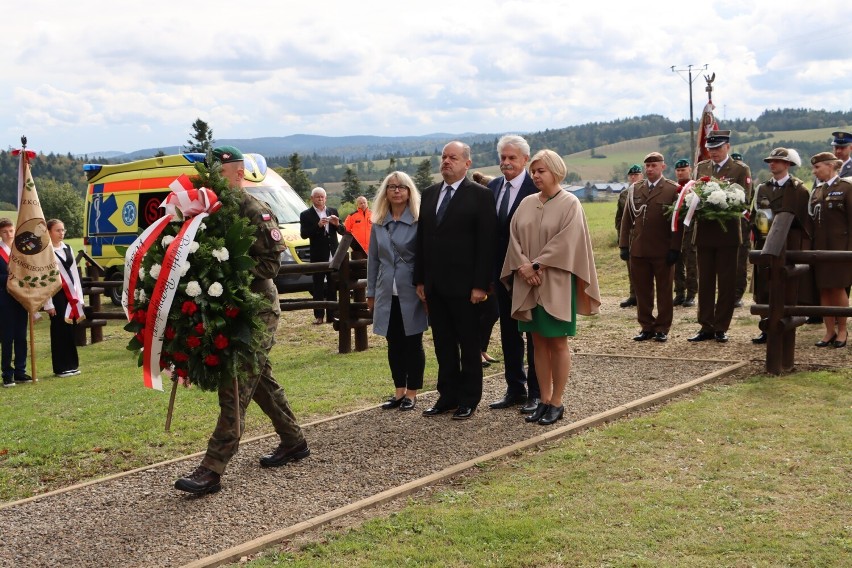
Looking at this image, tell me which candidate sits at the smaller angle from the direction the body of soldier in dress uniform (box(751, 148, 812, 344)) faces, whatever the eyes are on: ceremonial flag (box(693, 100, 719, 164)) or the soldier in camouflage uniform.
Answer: the soldier in camouflage uniform

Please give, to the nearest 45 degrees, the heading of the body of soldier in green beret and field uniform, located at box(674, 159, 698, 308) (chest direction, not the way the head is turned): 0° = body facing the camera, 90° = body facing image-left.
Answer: approximately 45°

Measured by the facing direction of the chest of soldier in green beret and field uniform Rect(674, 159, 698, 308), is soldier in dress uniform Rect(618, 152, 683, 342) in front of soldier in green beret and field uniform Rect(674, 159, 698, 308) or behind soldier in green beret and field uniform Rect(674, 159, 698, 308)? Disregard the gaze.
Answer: in front

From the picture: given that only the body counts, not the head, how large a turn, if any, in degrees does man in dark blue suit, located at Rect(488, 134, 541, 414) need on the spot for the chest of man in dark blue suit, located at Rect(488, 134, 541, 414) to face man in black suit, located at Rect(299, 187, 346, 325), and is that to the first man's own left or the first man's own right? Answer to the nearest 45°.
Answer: approximately 135° to the first man's own right

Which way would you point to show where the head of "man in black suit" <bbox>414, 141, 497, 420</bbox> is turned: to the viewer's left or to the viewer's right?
to the viewer's left

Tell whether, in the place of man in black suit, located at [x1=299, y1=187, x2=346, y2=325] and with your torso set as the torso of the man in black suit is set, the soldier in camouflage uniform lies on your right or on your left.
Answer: on your right

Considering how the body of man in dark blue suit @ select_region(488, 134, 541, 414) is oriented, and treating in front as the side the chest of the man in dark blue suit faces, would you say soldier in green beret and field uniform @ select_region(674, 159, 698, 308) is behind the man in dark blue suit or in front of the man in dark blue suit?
behind

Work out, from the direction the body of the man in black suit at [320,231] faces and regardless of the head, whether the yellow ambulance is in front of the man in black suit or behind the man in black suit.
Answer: behind

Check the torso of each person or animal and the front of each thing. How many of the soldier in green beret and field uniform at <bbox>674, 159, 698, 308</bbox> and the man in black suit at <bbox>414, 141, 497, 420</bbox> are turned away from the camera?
0

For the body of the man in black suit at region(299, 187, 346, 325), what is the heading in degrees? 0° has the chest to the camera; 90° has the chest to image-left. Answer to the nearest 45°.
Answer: approximately 315°
